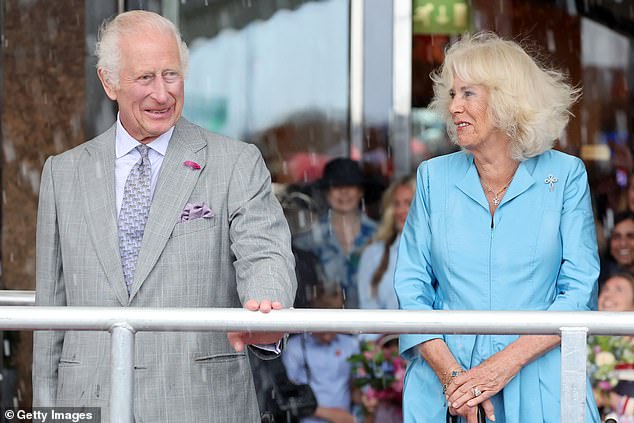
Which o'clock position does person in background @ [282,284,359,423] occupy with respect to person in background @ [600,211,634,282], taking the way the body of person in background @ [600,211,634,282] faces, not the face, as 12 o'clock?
person in background @ [282,284,359,423] is roughly at 2 o'clock from person in background @ [600,211,634,282].

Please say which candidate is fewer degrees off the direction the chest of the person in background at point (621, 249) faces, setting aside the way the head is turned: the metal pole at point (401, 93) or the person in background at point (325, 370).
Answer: the person in background

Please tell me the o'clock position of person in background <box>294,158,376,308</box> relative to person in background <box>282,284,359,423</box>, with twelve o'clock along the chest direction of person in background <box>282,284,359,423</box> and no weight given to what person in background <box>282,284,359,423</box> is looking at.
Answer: person in background <box>294,158,376,308</box> is roughly at 6 o'clock from person in background <box>282,284,359,423</box>.

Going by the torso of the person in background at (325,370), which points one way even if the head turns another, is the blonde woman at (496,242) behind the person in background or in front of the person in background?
in front

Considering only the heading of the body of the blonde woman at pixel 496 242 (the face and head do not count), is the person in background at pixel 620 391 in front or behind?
behind

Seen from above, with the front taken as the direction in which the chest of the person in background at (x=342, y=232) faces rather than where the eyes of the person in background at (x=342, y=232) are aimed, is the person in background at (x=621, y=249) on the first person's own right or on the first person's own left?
on the first person's own left

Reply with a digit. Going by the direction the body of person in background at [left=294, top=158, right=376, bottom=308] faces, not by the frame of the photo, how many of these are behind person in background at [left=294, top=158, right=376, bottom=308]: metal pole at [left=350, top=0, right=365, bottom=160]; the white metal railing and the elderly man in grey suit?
1

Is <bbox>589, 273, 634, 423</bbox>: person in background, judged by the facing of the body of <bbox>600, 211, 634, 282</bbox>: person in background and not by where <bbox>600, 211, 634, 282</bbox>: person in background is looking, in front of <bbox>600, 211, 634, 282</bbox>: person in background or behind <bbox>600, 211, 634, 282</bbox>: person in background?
in front

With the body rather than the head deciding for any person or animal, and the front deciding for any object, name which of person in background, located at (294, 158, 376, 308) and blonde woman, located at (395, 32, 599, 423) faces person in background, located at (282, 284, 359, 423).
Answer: person in background, located at (294, 158, 376, 308)

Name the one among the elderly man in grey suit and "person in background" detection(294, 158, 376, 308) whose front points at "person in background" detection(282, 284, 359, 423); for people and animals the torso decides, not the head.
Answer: "person in background" detection(294, 158, 376, 308)

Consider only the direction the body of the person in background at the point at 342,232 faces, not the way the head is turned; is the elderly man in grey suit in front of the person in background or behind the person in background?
in front

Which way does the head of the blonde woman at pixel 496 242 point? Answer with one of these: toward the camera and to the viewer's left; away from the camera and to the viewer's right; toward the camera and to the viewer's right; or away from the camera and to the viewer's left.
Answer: toward the camera and to the viewer's left

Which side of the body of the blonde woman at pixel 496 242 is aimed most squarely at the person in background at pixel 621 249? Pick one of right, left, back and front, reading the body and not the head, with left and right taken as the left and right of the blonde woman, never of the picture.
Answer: back

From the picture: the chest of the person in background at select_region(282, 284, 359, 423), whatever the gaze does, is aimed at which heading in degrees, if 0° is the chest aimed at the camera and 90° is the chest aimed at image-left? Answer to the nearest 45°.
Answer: approximately 0°
